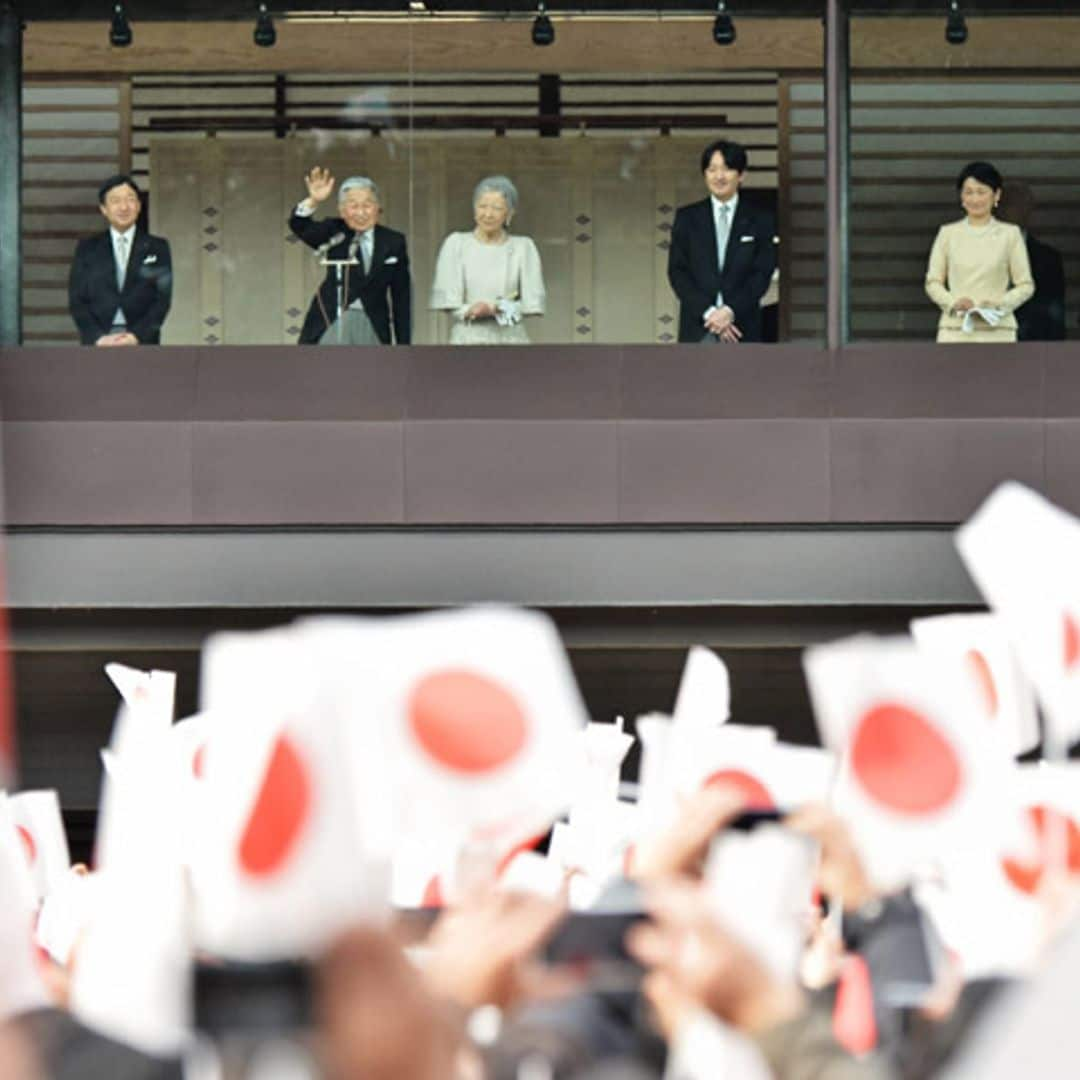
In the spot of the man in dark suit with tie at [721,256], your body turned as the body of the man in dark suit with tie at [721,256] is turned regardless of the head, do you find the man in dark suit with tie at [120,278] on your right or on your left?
on your right

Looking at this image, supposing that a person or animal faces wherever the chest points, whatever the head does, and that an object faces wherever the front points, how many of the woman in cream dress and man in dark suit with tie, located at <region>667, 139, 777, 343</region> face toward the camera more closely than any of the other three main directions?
2

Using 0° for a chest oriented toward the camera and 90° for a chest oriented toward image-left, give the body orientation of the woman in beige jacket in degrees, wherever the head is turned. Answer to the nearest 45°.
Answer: approximately 0°

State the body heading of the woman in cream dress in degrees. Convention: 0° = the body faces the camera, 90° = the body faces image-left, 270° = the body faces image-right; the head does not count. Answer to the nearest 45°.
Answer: approximately 0°

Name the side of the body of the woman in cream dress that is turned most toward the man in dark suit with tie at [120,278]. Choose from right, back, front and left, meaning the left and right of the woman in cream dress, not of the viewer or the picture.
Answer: right
